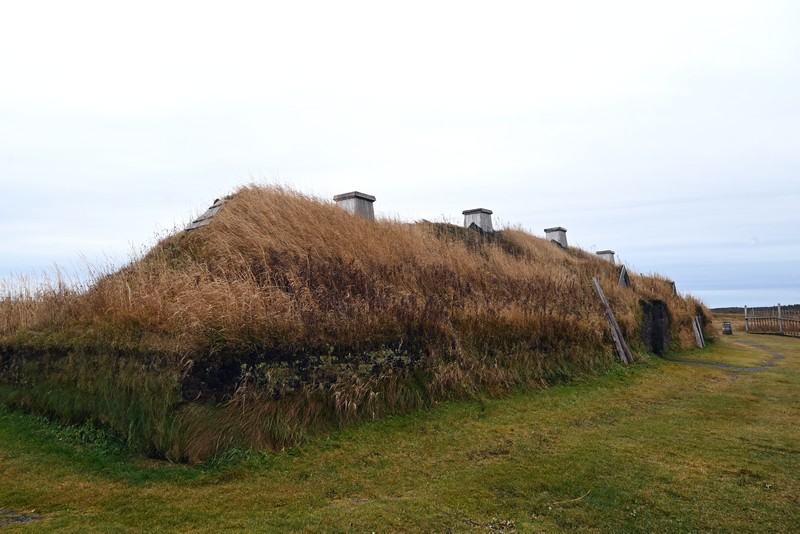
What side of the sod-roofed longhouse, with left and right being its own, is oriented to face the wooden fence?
left
